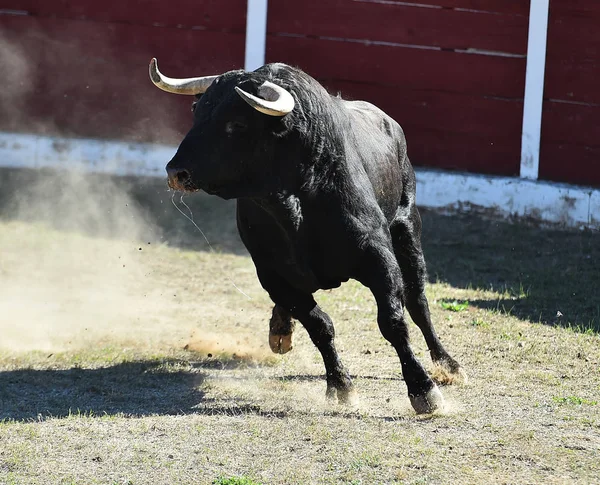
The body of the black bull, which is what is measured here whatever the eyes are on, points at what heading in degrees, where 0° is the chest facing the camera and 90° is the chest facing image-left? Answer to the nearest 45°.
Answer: approximately 45°
